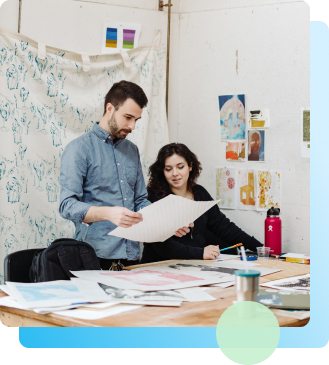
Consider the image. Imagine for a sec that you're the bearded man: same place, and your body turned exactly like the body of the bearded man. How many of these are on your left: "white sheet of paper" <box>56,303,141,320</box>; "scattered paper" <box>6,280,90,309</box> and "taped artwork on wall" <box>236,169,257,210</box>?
1

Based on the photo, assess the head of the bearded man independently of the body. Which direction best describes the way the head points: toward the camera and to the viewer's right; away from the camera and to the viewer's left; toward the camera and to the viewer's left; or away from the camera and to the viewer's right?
toward the camera and to the viewer's right

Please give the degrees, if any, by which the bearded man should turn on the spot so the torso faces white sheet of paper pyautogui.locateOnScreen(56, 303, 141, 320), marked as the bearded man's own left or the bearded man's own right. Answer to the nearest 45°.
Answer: approximately 45° to the bearded man's own right

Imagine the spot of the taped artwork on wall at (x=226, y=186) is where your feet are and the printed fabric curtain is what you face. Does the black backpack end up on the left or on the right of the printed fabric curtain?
left

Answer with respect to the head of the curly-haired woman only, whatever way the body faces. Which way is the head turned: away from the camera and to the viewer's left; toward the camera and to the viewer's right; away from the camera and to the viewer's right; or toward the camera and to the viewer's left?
toward the camera and to the viewer's left

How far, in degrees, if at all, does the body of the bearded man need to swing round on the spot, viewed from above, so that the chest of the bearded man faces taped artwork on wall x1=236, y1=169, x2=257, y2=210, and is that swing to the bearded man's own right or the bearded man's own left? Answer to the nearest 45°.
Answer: approximately 90° to the bearded man's own left

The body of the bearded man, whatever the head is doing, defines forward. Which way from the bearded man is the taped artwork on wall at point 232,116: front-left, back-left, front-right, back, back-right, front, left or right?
left

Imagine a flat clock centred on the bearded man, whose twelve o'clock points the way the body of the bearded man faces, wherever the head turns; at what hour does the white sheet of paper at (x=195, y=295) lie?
The white sheet of paper is roughly at 1 o'clock from the bearded man.

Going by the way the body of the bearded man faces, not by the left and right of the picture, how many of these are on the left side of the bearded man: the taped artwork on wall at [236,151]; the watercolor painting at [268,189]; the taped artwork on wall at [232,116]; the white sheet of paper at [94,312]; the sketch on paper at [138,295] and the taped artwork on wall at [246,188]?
4

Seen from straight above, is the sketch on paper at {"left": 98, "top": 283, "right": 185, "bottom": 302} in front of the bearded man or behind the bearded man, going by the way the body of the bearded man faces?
in front

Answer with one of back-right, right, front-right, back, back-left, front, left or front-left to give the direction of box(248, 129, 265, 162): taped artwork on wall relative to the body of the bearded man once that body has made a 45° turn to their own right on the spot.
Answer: back-left

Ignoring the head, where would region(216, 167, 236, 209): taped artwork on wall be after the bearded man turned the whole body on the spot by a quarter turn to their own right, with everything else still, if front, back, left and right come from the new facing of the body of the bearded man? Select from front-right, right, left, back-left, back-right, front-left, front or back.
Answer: back

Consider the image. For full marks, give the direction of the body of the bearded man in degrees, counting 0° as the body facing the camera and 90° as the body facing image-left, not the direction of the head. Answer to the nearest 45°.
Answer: approximately 315°
